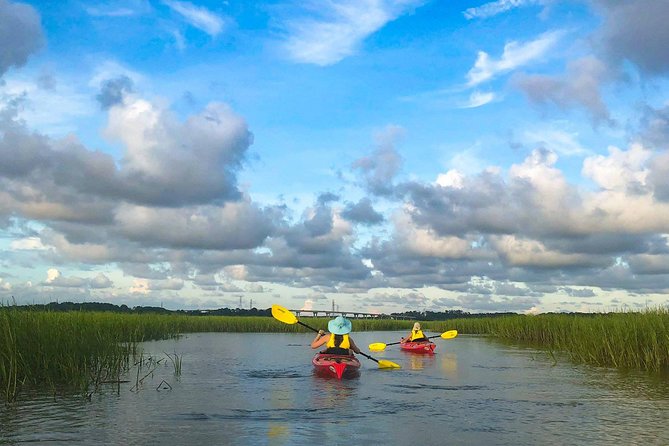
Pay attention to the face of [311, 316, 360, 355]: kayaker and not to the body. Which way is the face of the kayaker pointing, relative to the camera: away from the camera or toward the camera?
away from the camera

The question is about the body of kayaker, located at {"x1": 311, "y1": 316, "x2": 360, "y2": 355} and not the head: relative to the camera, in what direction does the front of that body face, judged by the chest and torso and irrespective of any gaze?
away from the camera

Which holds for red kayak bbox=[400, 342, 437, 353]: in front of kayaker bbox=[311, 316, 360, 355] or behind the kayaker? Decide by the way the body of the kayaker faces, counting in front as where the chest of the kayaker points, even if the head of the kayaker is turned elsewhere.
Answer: in front
